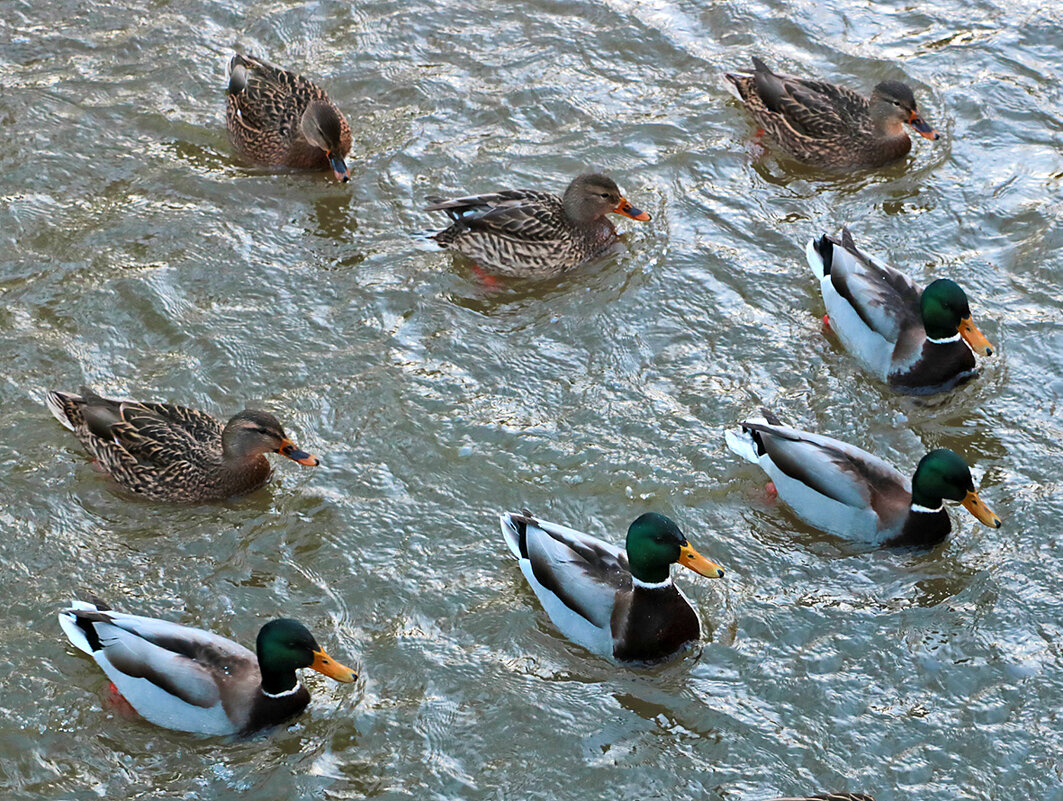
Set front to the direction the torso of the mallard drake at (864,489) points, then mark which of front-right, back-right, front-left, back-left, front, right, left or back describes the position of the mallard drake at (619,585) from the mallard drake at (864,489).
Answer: right

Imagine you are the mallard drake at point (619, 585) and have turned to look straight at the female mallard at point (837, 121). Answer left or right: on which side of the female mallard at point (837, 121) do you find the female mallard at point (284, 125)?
left

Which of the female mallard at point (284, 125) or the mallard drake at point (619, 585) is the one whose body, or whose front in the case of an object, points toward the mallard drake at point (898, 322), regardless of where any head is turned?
the female mallard

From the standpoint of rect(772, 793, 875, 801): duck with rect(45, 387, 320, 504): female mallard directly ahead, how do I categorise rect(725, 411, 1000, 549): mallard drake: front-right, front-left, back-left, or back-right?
front-right

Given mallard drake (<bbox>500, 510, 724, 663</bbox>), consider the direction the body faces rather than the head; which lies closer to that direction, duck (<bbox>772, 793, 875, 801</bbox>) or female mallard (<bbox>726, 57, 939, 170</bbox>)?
the duck

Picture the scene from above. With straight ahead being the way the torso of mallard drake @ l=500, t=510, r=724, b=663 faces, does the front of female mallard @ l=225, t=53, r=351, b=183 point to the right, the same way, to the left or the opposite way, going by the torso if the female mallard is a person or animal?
the same way

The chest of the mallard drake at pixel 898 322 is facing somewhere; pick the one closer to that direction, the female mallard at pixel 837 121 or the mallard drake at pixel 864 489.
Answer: the mallard drake

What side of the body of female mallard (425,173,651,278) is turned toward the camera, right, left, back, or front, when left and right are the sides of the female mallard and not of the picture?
right

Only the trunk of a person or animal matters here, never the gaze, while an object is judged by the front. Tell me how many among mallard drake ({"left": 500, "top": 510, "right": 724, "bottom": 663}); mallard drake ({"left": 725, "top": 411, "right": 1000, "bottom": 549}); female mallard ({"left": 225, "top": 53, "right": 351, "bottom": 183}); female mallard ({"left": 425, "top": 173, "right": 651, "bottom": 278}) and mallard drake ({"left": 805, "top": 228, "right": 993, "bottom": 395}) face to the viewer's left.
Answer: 0

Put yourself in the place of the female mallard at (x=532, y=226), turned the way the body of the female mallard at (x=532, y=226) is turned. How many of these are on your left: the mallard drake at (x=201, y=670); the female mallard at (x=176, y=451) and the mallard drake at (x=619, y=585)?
0

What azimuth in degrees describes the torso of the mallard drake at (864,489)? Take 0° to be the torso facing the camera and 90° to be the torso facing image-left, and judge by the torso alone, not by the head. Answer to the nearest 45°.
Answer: approximately 315°

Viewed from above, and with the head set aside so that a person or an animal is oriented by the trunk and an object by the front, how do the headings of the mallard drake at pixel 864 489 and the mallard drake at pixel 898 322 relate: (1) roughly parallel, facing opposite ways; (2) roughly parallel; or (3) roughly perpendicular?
roughly parallel

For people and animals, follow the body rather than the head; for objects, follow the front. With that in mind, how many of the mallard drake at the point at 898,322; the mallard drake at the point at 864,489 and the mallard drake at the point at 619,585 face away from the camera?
0

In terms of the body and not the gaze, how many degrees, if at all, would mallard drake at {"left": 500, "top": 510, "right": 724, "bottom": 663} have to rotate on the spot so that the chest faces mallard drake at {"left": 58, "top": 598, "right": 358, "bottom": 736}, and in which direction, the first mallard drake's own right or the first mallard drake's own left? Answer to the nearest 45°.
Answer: approximately 135° to the first mallard drake's own right

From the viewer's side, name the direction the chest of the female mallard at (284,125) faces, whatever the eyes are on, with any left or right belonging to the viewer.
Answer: facing the viewer and to the right of the viewer

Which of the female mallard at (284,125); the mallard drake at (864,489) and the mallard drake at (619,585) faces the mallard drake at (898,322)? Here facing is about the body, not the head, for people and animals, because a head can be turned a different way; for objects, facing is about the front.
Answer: the female mallard
